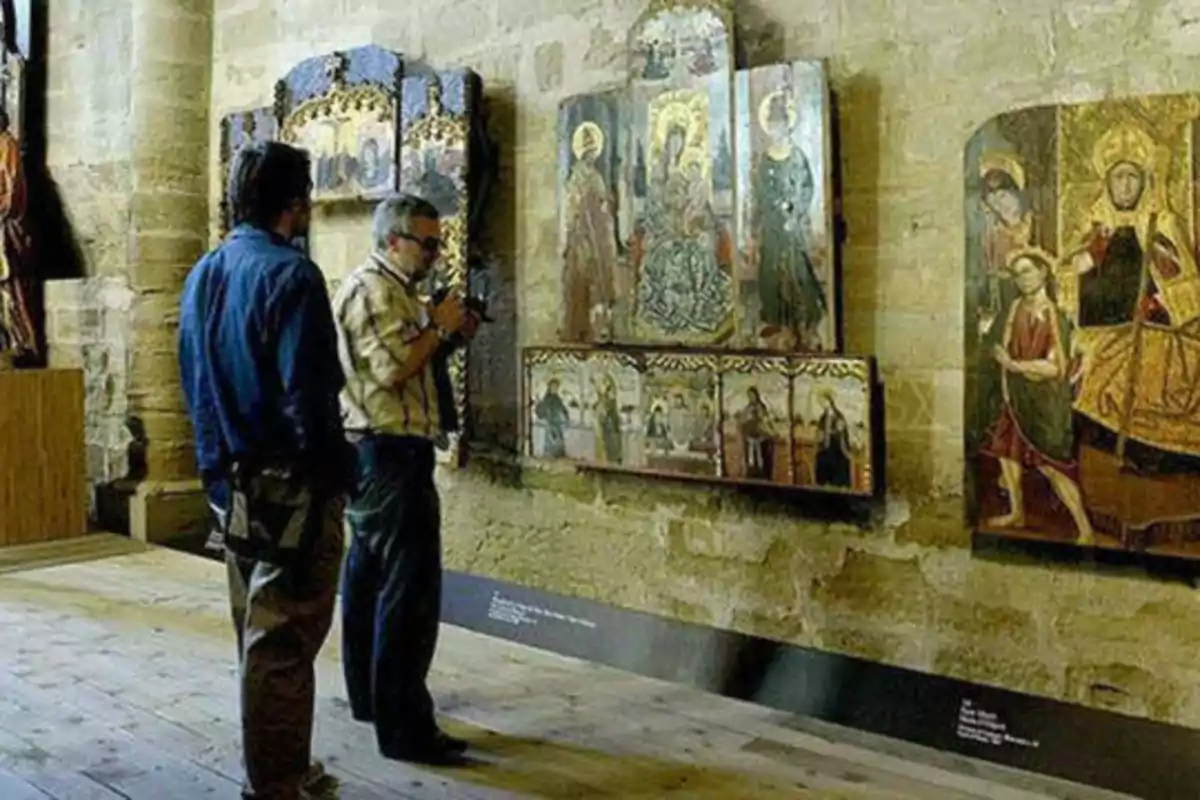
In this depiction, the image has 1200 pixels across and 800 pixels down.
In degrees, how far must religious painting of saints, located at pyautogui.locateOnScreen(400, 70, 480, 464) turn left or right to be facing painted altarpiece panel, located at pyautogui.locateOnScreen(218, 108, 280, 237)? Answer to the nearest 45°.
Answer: approximately 90° to its right

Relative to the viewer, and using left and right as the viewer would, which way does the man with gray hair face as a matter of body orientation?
facing to the right of the viewer

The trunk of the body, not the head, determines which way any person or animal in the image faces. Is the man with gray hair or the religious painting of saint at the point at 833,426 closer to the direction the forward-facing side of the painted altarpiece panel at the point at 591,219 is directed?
the man with gray hair

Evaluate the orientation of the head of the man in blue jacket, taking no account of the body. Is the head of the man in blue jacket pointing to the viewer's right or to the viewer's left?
to the viewer's right

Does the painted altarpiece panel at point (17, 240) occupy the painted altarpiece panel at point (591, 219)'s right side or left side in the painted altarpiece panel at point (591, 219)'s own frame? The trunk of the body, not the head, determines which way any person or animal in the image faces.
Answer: on its right

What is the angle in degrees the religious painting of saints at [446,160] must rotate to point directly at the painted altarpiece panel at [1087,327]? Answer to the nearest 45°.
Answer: approximately 90° to its left

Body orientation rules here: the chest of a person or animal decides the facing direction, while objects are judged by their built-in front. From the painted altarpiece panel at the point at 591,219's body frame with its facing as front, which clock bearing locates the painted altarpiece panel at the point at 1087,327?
the painted altarpiece panel at the point at 1087,327 is roughly at 9 o'clock from the painted altarpiece panel at the point at 591,219.

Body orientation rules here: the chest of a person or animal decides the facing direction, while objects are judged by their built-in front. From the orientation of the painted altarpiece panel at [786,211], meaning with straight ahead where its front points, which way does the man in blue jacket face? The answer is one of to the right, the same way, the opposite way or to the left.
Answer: the opposite way

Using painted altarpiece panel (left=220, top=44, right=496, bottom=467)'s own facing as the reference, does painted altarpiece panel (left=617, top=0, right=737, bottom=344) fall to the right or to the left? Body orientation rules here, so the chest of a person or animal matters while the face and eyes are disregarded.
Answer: on its left

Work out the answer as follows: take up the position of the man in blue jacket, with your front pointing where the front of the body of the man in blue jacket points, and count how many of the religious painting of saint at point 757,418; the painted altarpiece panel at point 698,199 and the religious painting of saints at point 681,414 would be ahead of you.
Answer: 3

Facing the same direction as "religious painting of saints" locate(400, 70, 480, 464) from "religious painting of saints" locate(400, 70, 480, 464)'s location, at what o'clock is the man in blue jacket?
The man in blue jacket is roughly at 11 o'clock from the religious painting of saints.

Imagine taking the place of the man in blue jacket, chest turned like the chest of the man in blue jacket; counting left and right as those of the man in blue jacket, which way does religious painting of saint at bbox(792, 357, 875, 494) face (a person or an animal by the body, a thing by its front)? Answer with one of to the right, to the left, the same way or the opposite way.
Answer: the opposite way

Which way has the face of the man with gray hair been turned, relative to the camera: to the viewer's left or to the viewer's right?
to the viewer's right
